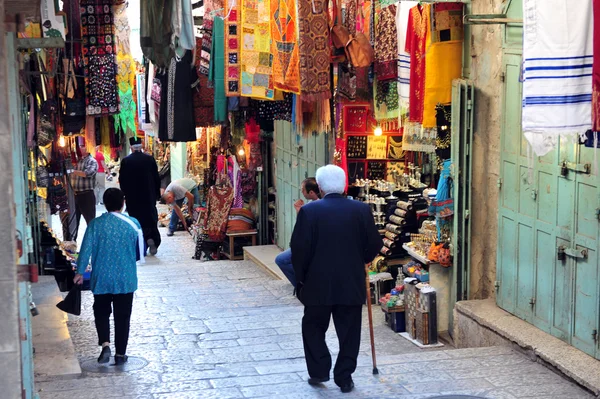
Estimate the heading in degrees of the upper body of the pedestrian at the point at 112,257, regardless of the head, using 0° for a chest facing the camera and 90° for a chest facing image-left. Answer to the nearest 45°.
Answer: approximately 180°

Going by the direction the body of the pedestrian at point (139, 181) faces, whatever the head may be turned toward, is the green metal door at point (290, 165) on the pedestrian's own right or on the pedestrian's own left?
on the pedestrian's own right

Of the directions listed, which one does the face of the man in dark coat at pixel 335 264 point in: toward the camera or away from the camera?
away from the camera

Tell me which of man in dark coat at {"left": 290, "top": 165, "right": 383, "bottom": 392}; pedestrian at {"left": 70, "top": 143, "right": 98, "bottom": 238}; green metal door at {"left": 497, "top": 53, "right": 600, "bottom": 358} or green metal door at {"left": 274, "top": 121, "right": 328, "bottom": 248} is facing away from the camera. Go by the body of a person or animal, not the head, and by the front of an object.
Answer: the man in dark coat

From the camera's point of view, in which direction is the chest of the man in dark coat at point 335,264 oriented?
away from the camera

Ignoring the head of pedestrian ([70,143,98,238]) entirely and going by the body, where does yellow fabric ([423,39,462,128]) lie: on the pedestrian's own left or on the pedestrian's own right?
on the pedestrian's own left

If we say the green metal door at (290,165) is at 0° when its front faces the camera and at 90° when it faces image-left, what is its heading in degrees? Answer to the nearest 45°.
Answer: approximately 45°

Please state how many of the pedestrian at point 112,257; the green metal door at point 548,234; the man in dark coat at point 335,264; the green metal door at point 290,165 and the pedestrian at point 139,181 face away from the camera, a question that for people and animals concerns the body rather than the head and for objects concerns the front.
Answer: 3

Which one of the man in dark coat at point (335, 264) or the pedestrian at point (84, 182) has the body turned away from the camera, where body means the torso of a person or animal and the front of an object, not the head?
the man in dark coat

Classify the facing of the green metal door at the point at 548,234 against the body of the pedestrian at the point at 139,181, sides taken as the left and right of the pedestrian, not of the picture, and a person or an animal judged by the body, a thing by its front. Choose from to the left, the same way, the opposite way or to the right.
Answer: to the left

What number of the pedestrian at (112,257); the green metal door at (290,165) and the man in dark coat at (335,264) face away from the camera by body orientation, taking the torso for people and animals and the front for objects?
2

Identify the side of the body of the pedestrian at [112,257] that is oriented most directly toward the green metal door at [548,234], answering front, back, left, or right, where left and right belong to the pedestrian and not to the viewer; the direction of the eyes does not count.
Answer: right
